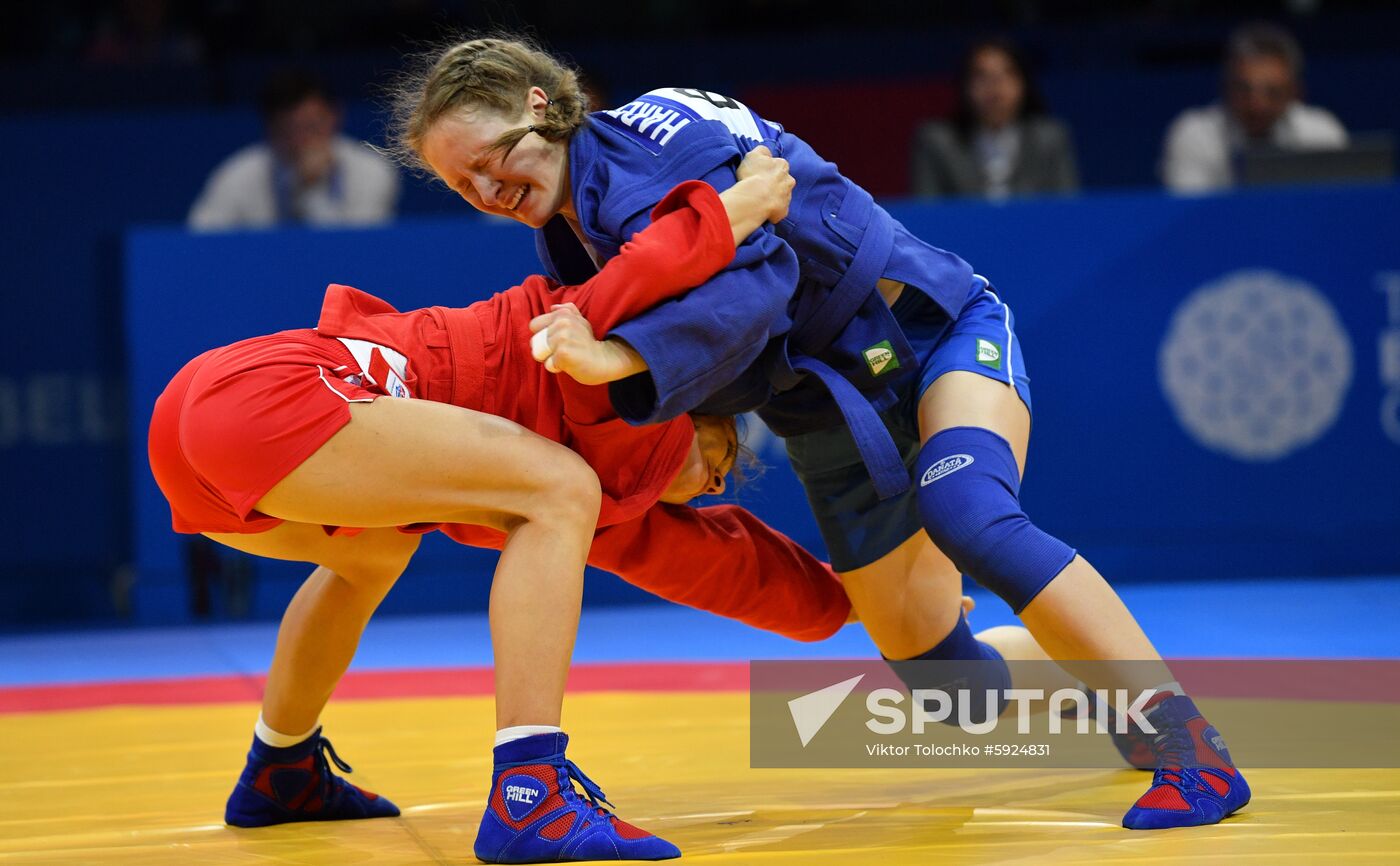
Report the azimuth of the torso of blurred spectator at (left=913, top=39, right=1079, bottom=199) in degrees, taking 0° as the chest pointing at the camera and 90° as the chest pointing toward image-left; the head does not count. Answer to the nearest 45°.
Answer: approximately 0°

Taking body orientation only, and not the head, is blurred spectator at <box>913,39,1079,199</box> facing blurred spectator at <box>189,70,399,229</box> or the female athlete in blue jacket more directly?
the female athlete in blue jacket

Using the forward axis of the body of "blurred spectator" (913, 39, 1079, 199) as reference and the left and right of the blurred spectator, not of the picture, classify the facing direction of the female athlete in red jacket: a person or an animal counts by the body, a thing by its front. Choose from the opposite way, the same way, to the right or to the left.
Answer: to the left

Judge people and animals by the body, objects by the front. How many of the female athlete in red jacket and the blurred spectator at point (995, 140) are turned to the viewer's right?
1

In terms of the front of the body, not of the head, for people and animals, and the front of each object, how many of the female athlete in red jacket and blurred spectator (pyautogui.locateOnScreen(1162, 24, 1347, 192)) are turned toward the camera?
1

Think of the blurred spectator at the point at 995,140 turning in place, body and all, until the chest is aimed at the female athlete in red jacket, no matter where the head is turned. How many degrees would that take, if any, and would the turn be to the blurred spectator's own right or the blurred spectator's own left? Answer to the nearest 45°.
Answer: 0° — they already face them

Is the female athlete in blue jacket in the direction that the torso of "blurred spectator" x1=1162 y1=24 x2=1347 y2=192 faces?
yes

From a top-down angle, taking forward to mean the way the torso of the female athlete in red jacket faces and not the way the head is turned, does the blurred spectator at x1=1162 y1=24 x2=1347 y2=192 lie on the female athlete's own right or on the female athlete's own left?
on the female athlete's own left

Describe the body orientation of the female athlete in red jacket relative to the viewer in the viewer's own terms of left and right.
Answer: facing to the right of the viewer
